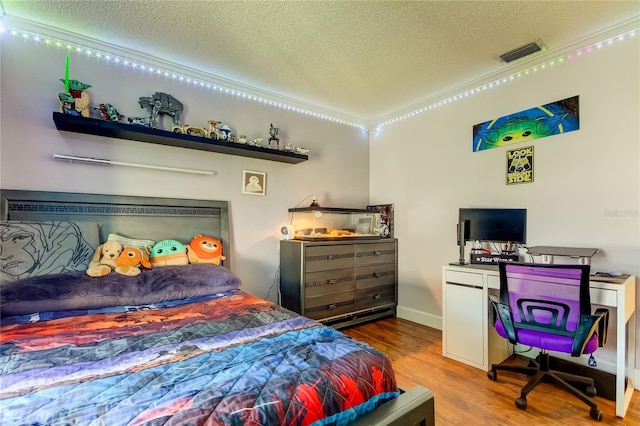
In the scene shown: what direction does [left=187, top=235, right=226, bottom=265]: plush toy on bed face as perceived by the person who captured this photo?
facing the viewer and to the right of the viewer

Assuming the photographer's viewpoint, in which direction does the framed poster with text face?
facing the viewer and to the left of the viewer

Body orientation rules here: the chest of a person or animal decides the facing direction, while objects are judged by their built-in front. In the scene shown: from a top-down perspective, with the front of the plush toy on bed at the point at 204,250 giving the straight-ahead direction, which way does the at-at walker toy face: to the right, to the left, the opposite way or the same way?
to the right

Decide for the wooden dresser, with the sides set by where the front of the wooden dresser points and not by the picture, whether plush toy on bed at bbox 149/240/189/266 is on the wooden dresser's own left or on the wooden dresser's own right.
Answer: on the wooden dresser's own right

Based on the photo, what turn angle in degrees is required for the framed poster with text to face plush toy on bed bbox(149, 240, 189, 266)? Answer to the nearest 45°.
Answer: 0° — it already faces it

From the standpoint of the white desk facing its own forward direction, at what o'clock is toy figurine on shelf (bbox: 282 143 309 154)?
The toy figurine on shelf is roughly at 1 o'clock from the white desk.

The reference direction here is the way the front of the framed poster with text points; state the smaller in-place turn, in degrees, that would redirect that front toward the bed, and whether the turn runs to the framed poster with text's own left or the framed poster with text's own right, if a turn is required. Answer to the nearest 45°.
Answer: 0° — it already faces it

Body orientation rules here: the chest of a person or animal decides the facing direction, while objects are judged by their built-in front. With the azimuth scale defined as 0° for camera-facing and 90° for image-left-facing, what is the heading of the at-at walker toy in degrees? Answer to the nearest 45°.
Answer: approximately 45°

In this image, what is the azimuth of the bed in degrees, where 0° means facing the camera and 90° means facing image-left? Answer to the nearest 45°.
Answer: approximately 315°
